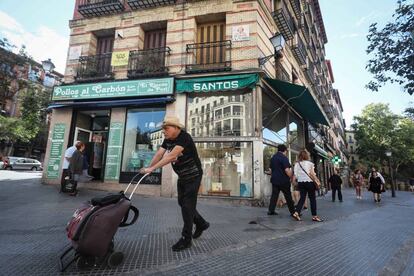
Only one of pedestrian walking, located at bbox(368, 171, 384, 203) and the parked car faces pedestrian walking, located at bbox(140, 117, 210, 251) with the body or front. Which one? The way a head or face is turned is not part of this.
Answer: pedestrian walking, located at bbox(368, 171, 384, 203)

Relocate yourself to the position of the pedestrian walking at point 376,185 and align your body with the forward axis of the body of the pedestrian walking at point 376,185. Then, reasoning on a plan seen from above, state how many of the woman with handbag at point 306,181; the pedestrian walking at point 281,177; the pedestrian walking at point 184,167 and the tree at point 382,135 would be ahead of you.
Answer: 3

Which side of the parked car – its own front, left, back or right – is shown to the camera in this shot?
left

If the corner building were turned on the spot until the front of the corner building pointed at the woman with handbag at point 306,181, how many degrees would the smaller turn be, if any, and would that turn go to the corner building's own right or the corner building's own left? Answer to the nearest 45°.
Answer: approximately 45° to the corner building's own left

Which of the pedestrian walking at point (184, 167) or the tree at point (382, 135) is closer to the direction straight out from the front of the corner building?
the pedestrian walking

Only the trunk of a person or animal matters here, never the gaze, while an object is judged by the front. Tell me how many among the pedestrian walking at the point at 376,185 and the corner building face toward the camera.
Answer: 2

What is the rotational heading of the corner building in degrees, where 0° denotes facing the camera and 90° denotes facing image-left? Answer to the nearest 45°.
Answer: approximately 0°

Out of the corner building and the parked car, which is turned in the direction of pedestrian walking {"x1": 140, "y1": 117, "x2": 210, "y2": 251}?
the corner building

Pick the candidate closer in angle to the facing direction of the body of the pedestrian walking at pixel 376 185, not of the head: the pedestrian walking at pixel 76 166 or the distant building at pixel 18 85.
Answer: the pedestrian walking

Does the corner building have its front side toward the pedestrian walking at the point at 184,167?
yes
